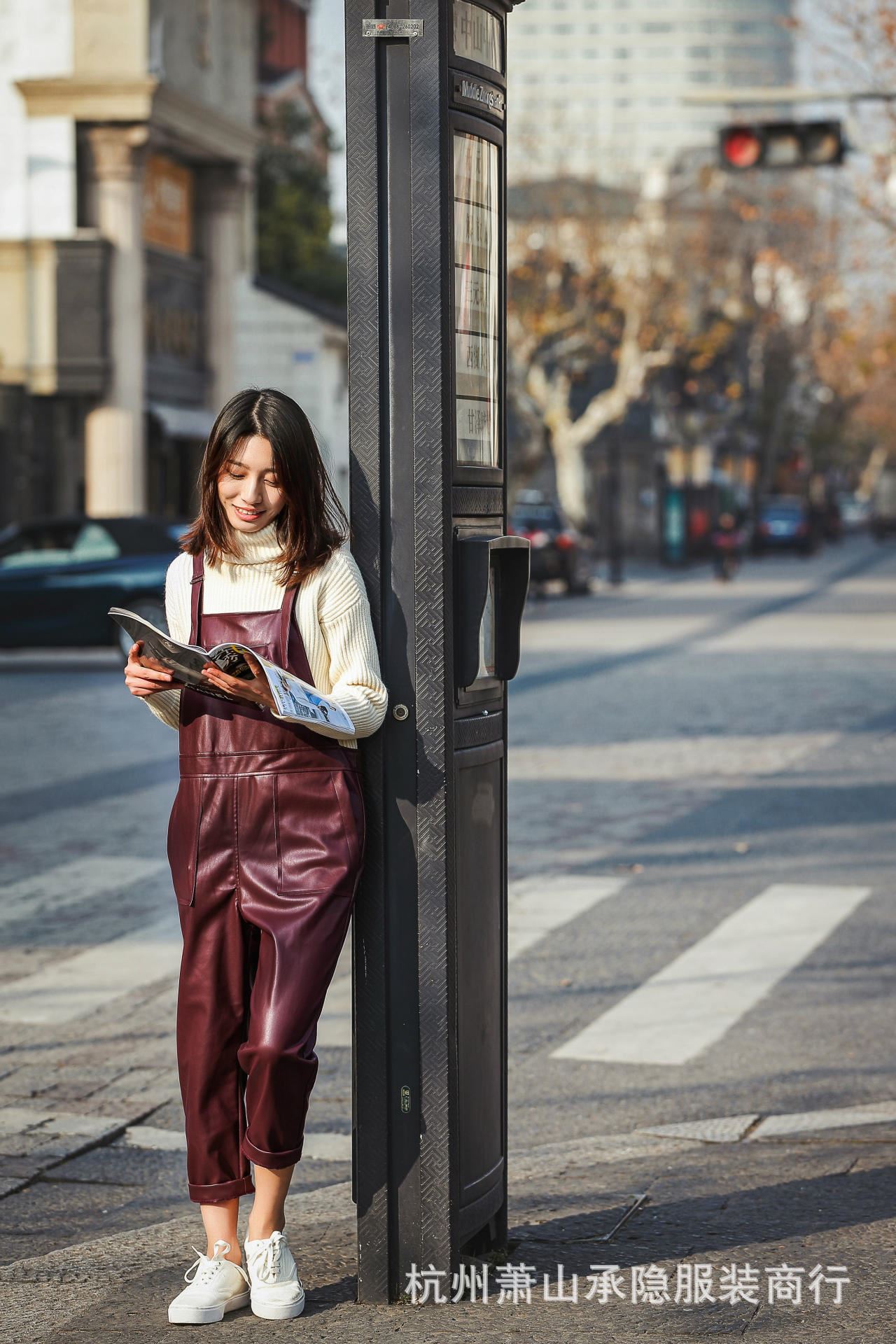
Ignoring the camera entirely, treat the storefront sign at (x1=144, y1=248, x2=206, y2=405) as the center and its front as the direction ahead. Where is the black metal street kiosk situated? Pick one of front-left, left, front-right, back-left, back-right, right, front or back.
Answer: front-right

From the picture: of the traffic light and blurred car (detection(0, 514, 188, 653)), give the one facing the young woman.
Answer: the traffic light

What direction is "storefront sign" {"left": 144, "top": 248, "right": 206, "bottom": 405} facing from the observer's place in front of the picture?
facing the viewer and to the right of the viewer

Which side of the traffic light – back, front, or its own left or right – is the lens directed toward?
front

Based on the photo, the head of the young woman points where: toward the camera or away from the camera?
toward the camera

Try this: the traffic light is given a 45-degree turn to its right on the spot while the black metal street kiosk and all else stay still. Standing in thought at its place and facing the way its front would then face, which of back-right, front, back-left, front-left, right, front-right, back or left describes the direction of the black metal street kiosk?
front-left

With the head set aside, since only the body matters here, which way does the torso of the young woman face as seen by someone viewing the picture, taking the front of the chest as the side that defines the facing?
toward the camera

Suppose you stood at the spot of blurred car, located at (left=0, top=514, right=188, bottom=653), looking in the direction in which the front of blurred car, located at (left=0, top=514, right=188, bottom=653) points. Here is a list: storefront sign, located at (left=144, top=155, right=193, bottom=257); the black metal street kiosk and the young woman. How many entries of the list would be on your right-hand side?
1

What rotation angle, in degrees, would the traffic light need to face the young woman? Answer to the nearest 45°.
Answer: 0° — it already faces them

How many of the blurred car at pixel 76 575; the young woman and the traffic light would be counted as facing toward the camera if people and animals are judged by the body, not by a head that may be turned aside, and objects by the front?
2

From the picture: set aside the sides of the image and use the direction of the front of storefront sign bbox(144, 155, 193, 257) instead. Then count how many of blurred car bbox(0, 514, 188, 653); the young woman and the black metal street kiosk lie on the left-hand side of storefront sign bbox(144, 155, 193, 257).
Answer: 0

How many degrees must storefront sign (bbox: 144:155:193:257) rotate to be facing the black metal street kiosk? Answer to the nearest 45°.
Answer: approximately 45° to its right

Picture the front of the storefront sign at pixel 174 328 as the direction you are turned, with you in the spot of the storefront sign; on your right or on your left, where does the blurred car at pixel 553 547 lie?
on your left

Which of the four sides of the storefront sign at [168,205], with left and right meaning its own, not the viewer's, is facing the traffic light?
front

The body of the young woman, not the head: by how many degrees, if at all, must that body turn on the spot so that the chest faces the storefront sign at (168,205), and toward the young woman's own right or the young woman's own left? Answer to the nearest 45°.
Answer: approximately 180°

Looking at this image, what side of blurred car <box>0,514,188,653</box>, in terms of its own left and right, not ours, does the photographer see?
left

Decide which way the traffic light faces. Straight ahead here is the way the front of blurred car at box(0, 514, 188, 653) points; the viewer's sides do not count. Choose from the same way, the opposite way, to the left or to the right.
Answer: to the left
